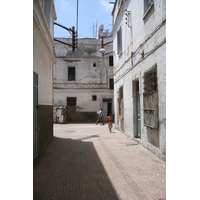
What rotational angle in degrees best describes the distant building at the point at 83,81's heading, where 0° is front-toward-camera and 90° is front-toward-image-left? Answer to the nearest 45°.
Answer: approximately 0°

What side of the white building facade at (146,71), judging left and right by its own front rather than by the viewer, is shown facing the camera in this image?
left
